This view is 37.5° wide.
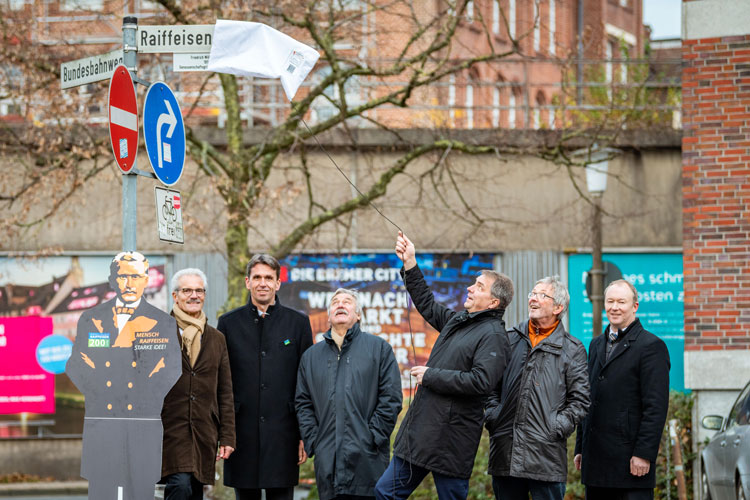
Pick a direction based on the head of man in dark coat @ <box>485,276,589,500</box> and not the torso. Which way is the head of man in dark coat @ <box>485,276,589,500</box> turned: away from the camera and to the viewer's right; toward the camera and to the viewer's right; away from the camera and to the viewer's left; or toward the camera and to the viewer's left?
toward the camera and to the viewer's left

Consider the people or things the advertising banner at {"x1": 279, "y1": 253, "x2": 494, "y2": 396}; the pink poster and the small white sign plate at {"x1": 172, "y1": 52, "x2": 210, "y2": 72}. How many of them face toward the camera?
3

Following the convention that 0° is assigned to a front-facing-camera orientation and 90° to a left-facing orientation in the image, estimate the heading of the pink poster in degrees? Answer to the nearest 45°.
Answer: approximately 0°

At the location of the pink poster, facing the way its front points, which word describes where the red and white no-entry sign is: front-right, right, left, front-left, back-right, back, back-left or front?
front

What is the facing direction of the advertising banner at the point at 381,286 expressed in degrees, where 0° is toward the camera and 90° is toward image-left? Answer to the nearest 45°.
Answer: approximately 0°

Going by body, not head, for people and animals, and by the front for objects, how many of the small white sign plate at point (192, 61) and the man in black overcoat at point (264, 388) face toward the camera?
2

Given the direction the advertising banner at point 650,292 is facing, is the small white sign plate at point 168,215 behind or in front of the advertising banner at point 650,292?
in front

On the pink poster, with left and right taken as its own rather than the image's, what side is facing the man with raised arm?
front

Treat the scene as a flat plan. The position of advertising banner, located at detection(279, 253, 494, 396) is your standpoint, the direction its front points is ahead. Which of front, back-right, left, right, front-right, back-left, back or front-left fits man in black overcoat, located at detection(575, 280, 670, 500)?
front

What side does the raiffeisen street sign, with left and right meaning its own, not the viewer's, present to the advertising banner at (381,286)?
back

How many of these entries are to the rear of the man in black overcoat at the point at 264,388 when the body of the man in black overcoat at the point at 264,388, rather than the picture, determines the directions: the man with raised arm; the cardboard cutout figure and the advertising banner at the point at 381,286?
1

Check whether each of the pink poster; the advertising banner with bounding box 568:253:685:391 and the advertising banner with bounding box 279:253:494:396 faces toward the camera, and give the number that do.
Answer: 3

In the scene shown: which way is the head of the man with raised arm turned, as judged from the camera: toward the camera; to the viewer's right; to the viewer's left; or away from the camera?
to the viewer's left
